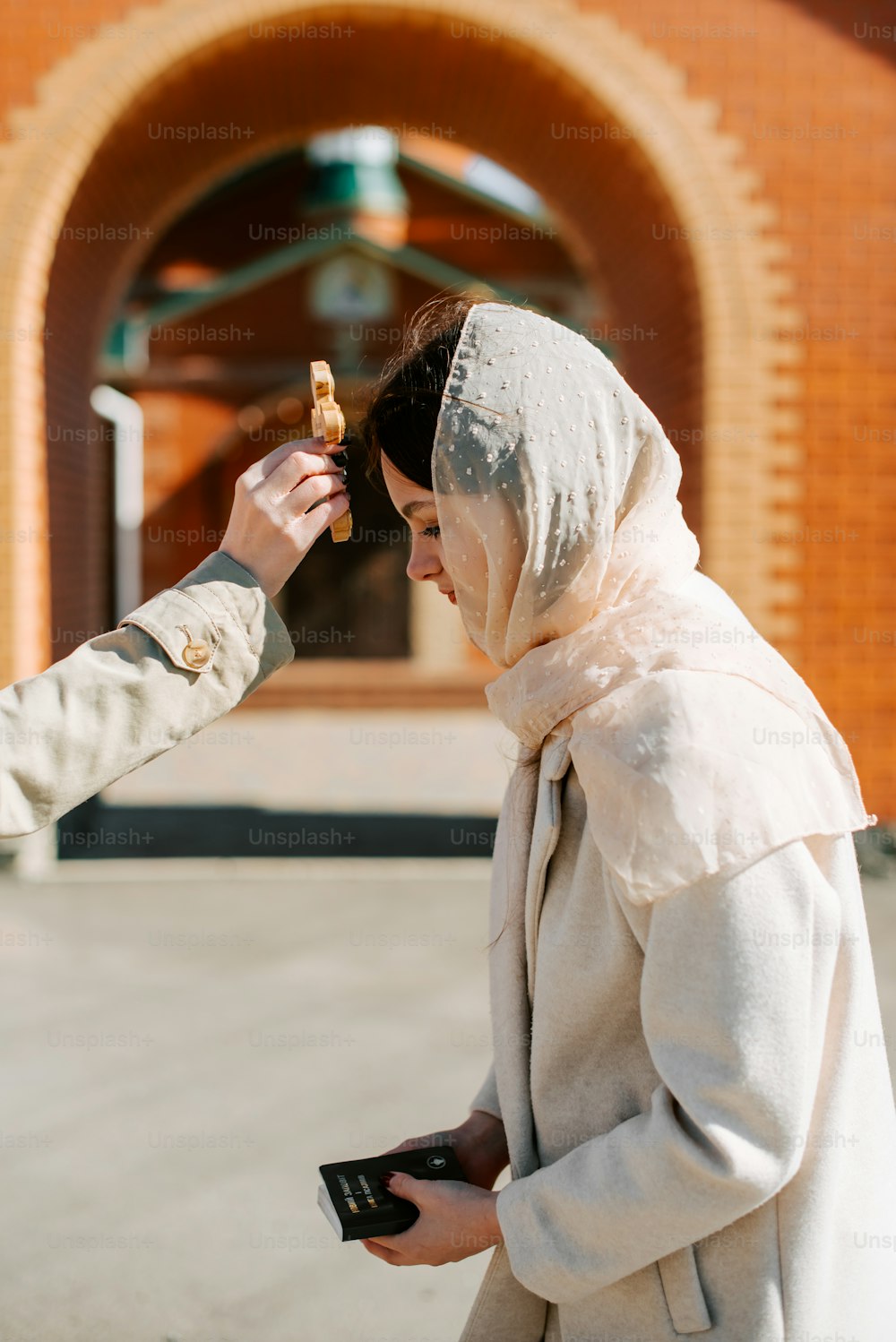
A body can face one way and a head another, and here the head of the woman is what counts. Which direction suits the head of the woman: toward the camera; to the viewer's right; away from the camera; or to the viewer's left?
to the viewer's left

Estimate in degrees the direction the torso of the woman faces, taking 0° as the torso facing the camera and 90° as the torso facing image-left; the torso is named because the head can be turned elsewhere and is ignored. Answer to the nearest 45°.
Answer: approximately 90°
